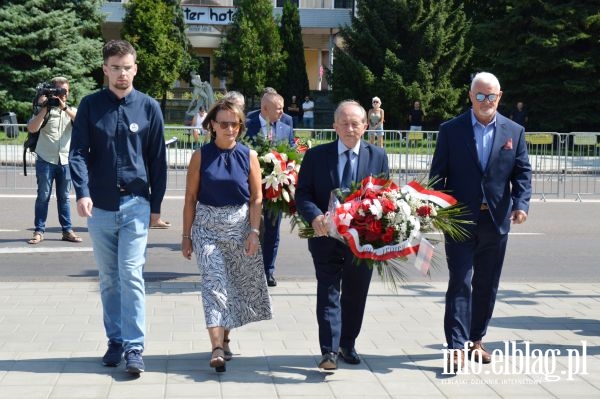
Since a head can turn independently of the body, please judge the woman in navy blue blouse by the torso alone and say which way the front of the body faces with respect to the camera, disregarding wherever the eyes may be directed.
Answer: toward the camera

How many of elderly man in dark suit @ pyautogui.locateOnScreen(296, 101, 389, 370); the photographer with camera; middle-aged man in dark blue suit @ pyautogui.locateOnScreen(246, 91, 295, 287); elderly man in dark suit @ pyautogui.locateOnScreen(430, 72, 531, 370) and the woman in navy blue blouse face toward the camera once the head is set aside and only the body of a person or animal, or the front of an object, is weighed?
5

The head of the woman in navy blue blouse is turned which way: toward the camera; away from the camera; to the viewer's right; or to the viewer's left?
toward the camera

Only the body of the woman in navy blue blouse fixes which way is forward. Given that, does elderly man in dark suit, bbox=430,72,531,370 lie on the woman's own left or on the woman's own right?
on the woman's own left

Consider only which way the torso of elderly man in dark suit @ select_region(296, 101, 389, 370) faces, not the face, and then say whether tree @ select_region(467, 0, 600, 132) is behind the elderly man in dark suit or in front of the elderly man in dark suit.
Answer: behind

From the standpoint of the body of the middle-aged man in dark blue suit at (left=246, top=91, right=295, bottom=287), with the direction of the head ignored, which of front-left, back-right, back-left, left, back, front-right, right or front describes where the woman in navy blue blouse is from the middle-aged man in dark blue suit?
front

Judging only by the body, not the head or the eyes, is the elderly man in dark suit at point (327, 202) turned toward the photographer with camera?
no

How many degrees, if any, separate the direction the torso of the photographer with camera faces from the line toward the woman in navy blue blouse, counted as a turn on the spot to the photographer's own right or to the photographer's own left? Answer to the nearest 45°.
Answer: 0° — they already face them

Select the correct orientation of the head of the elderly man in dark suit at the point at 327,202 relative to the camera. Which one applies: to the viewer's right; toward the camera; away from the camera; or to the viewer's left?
toward the camera

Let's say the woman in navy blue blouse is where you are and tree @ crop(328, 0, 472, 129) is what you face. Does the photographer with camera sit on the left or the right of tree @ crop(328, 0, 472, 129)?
left

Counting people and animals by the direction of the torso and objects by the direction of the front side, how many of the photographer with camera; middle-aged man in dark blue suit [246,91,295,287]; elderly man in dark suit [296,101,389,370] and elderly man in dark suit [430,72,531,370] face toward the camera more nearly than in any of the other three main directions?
4

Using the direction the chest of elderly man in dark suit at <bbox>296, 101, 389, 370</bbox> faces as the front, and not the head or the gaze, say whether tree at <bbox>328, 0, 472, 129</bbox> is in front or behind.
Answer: behind

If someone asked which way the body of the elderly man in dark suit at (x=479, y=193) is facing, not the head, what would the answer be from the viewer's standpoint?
toward the camera

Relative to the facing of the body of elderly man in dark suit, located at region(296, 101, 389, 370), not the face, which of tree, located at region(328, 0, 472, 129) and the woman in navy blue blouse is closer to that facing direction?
the woman in navy blue blouse

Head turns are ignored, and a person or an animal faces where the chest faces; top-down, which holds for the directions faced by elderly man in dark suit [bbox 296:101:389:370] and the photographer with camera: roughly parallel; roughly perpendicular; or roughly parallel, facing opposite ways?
roughly parallel

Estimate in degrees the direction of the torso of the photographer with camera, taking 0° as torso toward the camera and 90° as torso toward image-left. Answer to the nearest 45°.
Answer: approximately 0°

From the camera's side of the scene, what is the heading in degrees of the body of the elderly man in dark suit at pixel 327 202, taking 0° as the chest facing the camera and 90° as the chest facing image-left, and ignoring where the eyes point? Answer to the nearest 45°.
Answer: approximately 0°

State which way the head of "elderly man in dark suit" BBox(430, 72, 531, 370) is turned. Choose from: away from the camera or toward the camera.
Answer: toward the camera

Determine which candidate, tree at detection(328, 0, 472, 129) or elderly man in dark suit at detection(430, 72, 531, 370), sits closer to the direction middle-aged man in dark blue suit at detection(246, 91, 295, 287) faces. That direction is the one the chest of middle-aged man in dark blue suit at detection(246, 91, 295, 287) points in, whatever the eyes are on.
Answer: the elderly man in dark suit

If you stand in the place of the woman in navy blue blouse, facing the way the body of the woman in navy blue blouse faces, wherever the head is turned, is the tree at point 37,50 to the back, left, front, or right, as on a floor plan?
back
